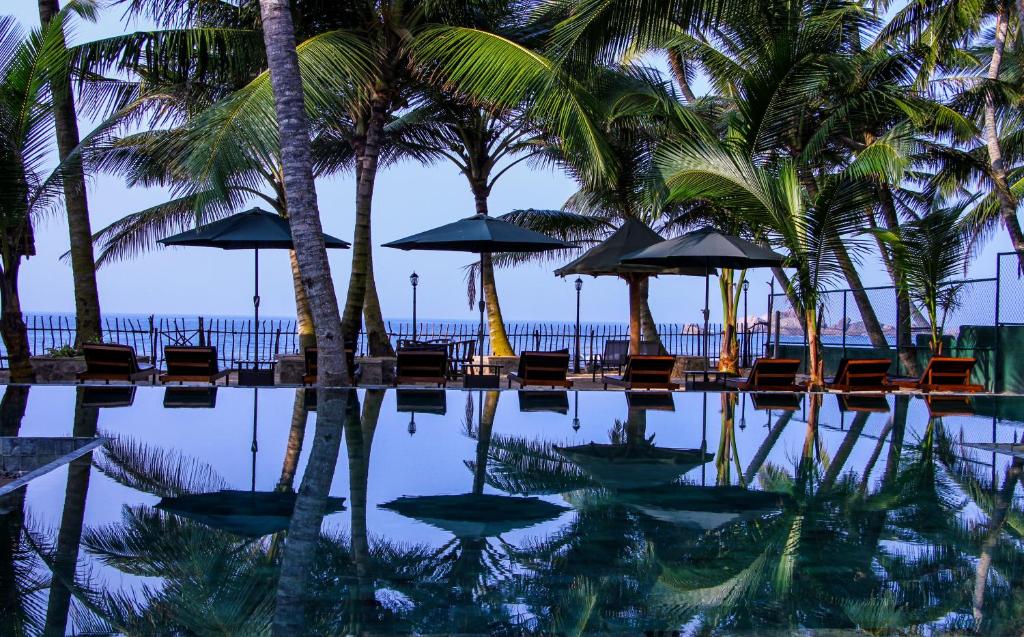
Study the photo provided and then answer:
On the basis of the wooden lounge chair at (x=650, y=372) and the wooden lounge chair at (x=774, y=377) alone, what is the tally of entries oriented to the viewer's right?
0

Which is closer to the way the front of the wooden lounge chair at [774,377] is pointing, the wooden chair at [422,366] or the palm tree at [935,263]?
the wooden chair
